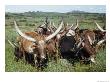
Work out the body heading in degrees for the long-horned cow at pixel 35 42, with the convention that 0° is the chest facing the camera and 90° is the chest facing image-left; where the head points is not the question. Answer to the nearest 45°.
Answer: approximately 315°
